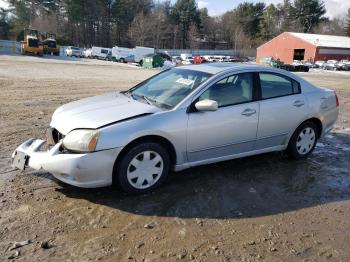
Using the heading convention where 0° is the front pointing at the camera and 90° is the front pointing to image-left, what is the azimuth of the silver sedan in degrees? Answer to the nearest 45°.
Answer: approximately 45°

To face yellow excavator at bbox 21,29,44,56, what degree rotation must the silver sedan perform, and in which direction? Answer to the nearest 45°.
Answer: approximately 90° to its right
